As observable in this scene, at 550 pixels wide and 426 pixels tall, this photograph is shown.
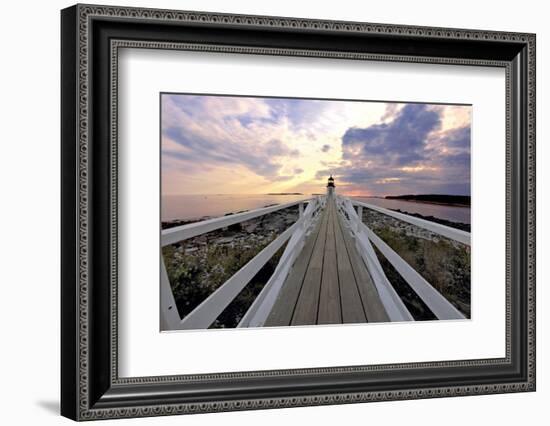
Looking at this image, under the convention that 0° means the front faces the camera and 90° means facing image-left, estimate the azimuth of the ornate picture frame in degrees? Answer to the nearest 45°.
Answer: approximately 315°
